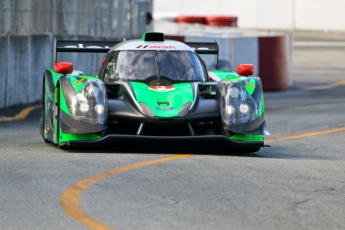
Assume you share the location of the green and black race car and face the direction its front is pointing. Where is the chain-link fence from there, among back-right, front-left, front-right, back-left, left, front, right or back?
back

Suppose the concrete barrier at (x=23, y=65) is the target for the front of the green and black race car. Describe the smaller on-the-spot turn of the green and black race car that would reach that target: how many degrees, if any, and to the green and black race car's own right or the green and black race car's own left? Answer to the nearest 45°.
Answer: approximately 180°

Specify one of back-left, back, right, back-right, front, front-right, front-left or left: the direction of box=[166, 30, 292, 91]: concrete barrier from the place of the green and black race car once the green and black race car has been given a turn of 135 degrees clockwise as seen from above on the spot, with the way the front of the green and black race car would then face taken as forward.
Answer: front-right

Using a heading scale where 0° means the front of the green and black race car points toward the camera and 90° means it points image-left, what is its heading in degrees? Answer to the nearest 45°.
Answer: approximately 0°
